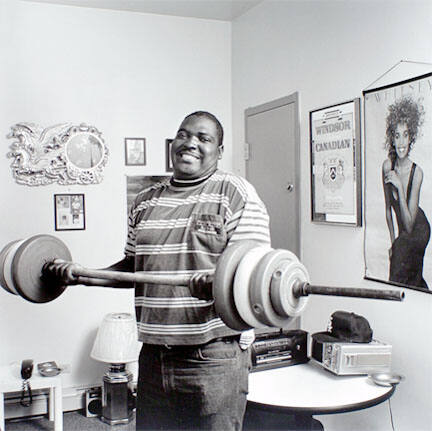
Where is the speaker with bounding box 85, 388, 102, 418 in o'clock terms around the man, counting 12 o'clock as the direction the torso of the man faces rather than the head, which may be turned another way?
The speaker is roughly at 4 o'clock from the man.

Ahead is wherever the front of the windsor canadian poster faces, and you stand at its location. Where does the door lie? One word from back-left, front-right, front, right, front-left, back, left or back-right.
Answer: right

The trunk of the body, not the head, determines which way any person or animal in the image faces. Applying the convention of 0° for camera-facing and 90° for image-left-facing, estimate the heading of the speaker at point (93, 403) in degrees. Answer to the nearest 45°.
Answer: approximately 0°

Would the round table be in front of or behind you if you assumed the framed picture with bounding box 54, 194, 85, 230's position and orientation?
in front

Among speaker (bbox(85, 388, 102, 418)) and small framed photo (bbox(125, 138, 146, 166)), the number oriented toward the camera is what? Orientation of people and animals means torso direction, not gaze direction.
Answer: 2

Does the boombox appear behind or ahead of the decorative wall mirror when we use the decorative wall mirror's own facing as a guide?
ahead

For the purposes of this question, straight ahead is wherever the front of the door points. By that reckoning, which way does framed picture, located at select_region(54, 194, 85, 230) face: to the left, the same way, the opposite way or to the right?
to the left

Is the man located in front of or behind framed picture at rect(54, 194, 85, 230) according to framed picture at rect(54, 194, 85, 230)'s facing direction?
in front

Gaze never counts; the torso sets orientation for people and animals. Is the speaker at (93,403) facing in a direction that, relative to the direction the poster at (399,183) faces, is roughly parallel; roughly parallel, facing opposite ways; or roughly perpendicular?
roughly perpendicular

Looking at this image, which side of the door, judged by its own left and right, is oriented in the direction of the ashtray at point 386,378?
left

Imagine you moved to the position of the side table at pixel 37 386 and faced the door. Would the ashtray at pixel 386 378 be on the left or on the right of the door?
right

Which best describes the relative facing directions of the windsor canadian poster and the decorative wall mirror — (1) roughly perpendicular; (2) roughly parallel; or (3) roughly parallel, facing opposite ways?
roughly perpendicular

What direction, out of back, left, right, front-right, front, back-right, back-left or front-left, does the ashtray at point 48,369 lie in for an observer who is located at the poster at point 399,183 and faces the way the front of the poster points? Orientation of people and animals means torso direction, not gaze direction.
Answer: front-right

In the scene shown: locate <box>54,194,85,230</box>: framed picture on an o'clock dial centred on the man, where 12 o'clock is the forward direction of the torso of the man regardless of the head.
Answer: The framed picture is roughly at 4 o'clock from the man.
